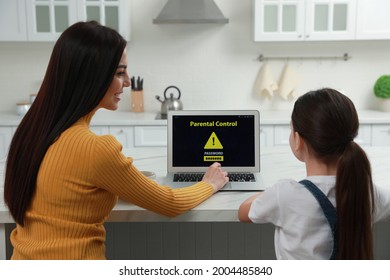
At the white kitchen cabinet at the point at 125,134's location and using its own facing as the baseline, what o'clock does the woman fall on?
The woman is roughly at 12 o'clock from the white kitchen cabinet.

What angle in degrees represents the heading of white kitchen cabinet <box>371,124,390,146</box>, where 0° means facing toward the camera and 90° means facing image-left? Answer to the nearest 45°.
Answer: approximately 0°

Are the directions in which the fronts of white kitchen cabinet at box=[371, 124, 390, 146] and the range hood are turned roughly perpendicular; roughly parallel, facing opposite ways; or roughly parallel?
roughly parallel

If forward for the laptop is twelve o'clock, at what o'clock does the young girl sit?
The young girl is roughly at 11 o'clock from the laptop.

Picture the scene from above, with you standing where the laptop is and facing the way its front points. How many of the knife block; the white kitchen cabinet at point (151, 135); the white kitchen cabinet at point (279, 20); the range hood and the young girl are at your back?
4

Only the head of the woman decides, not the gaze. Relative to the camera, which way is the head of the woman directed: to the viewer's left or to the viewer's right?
to the viewer's right

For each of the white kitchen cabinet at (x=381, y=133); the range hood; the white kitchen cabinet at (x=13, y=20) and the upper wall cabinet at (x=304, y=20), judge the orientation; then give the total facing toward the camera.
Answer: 4

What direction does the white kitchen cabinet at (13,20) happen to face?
toward the camera

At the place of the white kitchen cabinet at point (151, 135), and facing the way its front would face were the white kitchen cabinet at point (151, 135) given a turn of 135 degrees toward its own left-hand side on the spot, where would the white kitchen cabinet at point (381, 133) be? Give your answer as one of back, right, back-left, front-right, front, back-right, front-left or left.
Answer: front-right

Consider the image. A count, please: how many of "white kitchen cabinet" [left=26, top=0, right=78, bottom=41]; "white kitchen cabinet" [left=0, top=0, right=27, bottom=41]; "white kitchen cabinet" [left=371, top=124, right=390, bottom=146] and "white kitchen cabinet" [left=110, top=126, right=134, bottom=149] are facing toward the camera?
4

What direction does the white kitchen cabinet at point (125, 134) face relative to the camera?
toward the camera

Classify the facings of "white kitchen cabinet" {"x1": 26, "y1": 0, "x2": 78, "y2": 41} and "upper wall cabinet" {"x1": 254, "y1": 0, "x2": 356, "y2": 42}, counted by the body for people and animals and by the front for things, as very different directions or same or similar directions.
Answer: same or similar directions

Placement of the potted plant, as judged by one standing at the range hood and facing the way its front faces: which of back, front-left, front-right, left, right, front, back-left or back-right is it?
left

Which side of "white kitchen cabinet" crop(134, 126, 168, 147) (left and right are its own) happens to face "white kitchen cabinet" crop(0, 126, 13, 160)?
right

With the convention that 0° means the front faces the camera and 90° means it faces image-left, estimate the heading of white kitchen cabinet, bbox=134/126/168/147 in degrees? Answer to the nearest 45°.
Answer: approximately 0°

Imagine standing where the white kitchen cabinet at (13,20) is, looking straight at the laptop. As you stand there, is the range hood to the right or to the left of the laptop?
left

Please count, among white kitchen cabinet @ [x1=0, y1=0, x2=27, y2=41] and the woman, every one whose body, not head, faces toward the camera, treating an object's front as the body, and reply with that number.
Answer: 1

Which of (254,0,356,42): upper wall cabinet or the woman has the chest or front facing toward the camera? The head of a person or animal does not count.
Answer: the upper wall cabinet
